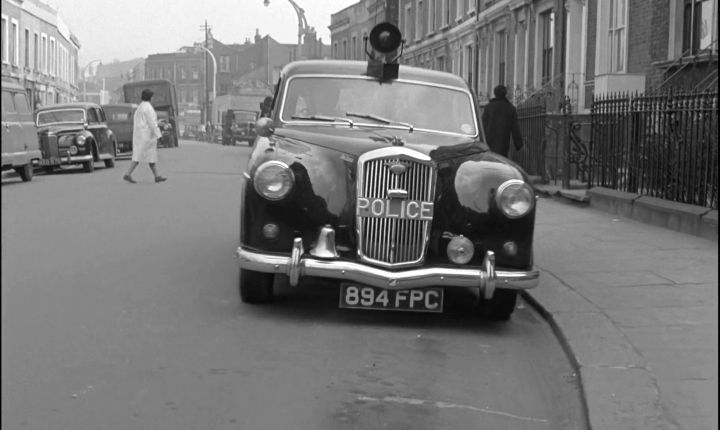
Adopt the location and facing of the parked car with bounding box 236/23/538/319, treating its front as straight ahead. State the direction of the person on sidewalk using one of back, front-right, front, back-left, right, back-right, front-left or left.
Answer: back

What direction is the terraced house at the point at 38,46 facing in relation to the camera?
to the viewer's right

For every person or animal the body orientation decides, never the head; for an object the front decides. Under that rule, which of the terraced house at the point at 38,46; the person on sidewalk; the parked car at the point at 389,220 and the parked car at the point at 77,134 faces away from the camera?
the person on sidewalk

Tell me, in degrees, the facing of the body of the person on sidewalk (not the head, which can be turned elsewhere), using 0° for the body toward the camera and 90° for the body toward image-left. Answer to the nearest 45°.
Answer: approximately 180°

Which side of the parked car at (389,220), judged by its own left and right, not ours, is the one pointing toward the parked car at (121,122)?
back

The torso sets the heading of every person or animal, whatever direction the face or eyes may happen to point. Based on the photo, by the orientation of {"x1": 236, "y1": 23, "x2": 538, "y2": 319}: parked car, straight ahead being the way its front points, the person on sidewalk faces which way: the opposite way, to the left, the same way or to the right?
the opposite way

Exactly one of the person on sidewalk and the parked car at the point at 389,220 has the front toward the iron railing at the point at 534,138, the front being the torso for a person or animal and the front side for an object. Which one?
the person on sidewalk
